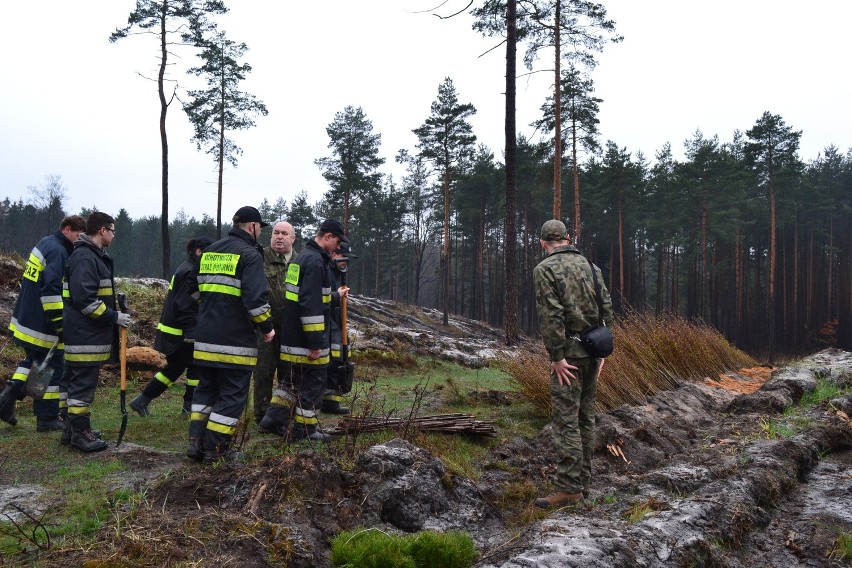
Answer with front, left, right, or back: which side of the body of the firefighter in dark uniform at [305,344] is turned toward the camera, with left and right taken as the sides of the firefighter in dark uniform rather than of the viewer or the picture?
right

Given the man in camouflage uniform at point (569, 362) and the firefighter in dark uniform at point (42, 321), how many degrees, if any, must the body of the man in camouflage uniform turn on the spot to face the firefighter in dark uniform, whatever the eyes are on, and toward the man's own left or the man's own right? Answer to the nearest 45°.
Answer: approximately 45° to the man's own left

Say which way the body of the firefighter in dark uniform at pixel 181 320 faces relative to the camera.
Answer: to the viewer's right

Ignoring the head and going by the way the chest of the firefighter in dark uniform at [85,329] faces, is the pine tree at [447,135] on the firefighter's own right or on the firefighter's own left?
on the firefighter's own left

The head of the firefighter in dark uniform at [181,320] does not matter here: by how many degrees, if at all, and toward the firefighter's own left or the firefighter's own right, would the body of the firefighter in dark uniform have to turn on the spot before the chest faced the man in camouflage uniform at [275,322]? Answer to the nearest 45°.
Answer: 0° — they already face them

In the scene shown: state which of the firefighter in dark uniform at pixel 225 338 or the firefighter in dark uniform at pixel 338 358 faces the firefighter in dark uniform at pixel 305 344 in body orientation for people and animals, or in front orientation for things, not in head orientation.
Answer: the firefighter in dark uniform at pixel 225 338

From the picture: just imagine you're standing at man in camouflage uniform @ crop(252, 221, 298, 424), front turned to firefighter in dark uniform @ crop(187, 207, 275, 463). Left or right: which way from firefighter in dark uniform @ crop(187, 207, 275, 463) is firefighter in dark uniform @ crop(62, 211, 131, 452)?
right

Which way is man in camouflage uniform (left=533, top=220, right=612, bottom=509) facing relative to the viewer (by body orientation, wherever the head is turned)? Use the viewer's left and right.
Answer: facing away from the viewer and to the left of the viewer

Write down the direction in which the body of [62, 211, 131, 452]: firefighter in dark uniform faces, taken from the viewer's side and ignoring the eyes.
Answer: to the viewer's right
